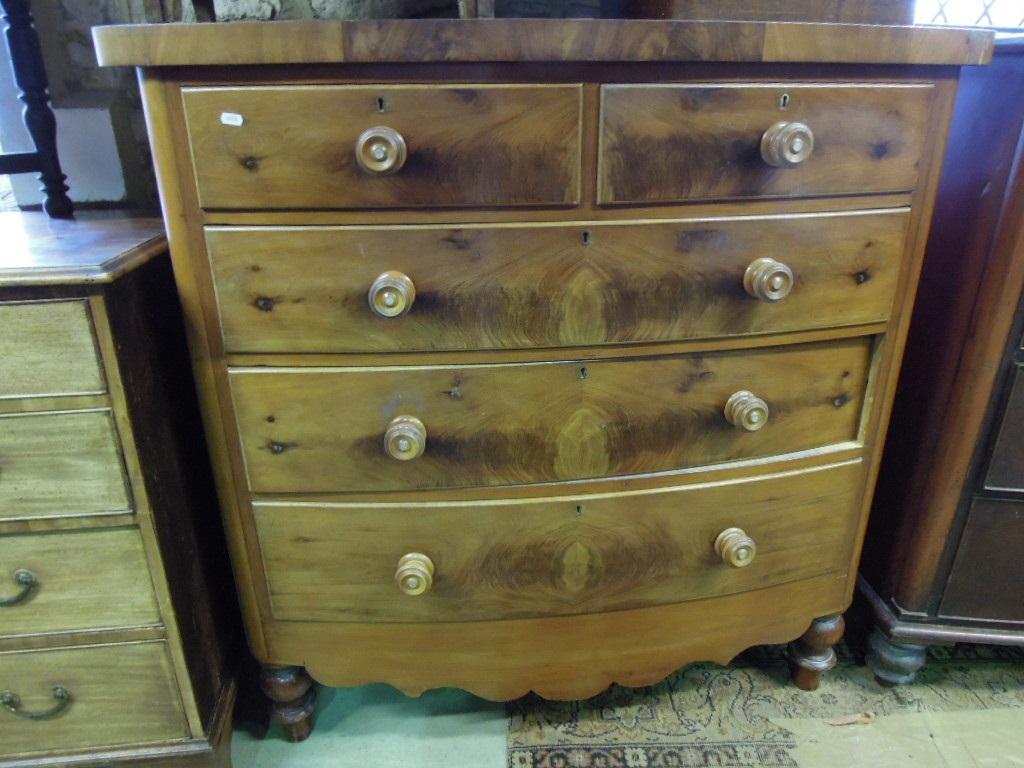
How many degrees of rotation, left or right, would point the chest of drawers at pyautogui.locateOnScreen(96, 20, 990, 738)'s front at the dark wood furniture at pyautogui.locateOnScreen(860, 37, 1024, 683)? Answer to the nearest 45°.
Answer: approximately 90° to its left

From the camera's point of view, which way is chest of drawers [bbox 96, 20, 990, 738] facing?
toward the camera

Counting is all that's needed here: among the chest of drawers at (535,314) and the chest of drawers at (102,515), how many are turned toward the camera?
2

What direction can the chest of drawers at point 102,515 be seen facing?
toward the camera

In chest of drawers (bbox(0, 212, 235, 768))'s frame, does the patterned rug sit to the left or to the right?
on its left

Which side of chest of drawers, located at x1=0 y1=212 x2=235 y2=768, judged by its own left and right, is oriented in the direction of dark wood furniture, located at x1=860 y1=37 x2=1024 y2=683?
left
